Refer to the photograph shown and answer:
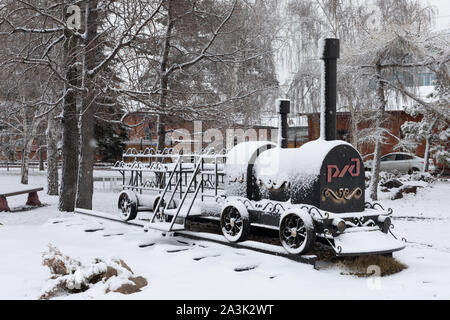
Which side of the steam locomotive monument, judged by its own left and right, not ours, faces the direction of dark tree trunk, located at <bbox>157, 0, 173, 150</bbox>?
back

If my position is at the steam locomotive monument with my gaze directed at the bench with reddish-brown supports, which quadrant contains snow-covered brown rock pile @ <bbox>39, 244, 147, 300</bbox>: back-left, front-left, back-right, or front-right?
front-left

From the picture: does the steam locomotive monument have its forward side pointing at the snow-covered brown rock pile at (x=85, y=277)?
no

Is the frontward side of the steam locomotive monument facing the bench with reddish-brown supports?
no

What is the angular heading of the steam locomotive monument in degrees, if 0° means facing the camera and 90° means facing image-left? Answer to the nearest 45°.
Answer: approximately 315°
